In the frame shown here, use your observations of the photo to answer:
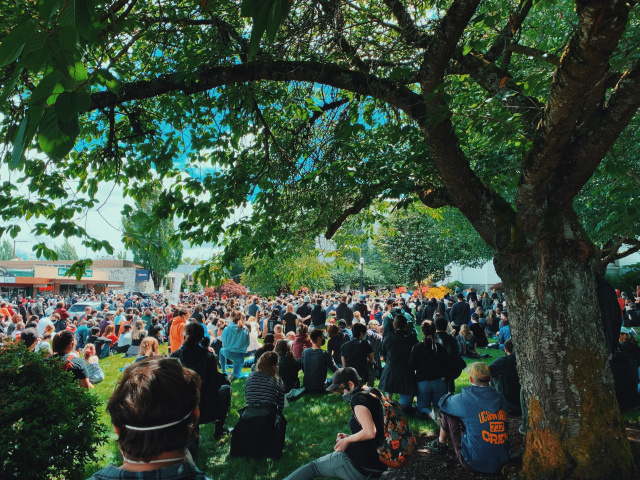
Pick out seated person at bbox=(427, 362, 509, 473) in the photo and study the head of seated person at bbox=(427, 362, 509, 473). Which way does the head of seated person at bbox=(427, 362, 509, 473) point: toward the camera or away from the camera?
away from the camera

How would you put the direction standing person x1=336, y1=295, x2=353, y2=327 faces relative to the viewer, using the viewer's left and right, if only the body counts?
facing away from the viewer

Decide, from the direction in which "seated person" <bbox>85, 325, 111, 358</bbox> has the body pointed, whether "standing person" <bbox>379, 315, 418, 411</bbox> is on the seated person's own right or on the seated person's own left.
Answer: on the seated person's own right

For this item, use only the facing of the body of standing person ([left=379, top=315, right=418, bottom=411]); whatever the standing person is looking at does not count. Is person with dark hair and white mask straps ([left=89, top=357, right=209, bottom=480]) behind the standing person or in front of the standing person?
behind

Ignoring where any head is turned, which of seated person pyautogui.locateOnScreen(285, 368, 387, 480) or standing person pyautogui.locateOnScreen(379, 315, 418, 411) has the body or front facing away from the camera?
the standing person

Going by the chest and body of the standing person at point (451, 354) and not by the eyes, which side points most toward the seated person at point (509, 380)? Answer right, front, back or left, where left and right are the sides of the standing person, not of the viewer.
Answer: right

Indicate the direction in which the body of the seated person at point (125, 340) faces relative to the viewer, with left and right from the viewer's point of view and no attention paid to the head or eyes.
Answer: facing away from the viewer and to the right of the viewer

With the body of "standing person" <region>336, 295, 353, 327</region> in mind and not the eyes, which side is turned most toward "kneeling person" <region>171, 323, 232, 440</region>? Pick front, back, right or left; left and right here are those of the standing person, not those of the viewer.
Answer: back

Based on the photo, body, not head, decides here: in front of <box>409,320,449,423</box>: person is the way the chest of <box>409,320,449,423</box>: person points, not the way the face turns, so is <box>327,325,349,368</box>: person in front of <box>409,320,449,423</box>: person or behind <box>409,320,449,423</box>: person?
in front

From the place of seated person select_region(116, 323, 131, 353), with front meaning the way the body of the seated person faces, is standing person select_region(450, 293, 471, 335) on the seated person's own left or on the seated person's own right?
on the seated person's own right

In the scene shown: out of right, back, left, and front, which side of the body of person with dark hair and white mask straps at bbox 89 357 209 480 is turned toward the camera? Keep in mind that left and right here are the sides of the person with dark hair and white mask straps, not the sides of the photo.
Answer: back

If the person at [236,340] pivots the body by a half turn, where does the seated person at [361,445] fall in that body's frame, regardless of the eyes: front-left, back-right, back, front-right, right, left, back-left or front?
front

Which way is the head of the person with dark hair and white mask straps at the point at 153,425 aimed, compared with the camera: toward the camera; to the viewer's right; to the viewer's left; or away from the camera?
away from the camera
